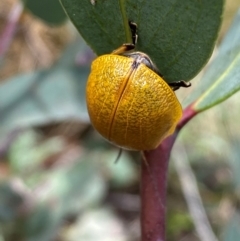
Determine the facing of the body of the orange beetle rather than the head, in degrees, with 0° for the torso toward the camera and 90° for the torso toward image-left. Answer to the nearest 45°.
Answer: approximately 180°

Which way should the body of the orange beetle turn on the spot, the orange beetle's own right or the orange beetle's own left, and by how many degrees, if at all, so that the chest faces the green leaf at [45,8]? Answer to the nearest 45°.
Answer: approximately 45° to the orange beetle's own left
